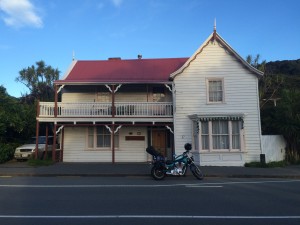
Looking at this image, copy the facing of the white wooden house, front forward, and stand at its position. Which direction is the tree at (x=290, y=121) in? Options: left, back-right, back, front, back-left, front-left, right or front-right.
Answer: left

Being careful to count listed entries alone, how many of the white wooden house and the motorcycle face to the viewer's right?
1

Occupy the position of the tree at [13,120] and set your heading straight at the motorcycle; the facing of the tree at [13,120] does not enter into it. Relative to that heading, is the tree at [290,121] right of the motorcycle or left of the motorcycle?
left

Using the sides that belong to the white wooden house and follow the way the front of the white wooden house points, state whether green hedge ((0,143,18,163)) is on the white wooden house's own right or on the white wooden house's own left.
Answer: on the white wooden house's own right

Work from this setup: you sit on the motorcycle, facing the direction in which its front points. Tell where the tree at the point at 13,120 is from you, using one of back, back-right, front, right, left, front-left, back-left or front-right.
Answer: back-left

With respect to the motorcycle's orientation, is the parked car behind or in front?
behind

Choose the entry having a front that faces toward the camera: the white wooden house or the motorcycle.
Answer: the white wooden house

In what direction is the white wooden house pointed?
toward the camera

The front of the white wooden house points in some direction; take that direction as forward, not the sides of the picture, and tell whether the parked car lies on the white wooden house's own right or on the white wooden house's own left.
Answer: on the white wooden house's own right

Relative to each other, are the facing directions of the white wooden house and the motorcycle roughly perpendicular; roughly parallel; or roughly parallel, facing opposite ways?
roughly perpendicular
